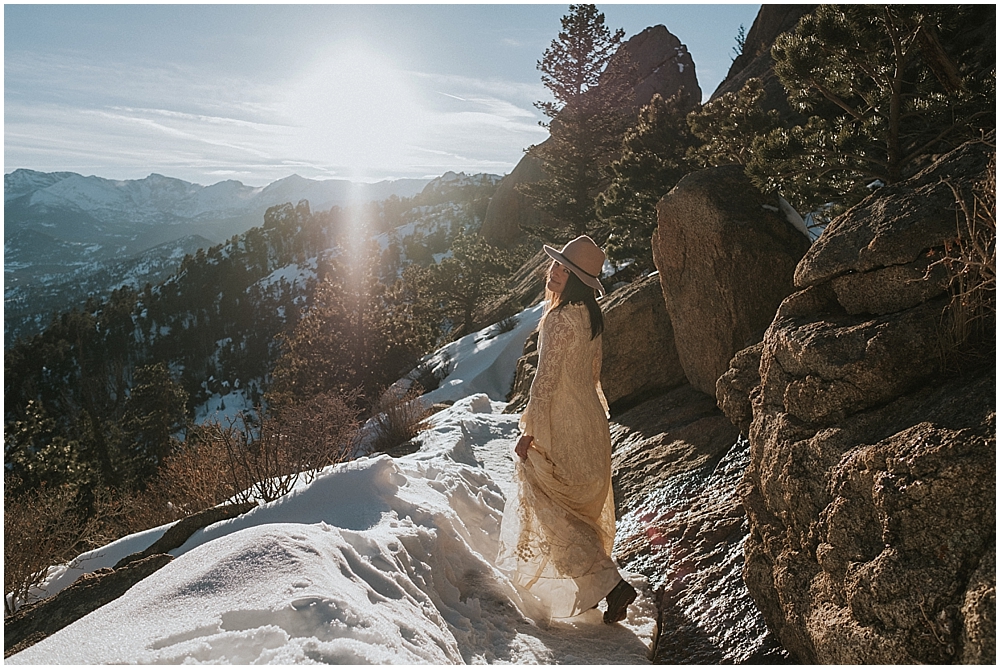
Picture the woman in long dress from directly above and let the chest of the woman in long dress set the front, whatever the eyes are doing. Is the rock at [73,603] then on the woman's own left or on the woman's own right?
on the woman's own left

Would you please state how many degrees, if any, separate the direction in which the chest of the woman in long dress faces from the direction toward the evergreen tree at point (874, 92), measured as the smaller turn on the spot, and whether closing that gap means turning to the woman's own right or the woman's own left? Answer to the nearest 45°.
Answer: approximately 90° to the woman's own right

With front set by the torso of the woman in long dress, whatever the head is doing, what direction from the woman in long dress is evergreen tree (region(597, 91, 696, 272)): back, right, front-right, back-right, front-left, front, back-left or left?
front-right

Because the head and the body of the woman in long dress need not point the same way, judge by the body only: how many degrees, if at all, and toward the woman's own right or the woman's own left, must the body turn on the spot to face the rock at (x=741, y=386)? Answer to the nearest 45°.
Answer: approximately 90° to the woman's own right

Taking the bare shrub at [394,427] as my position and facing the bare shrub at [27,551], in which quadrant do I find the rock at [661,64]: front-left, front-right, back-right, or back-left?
back-right

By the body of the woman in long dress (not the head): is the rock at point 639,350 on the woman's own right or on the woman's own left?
on the woman's own right

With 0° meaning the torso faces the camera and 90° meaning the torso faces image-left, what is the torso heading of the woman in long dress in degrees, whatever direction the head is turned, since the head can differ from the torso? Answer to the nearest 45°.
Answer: approximately 135°

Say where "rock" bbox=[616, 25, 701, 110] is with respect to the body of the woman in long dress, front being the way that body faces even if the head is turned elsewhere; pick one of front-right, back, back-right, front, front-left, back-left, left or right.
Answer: front-right

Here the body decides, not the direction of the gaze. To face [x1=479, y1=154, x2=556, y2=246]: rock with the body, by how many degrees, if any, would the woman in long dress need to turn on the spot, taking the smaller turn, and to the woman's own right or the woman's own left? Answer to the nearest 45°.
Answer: approximately 45° to the woman's own right
